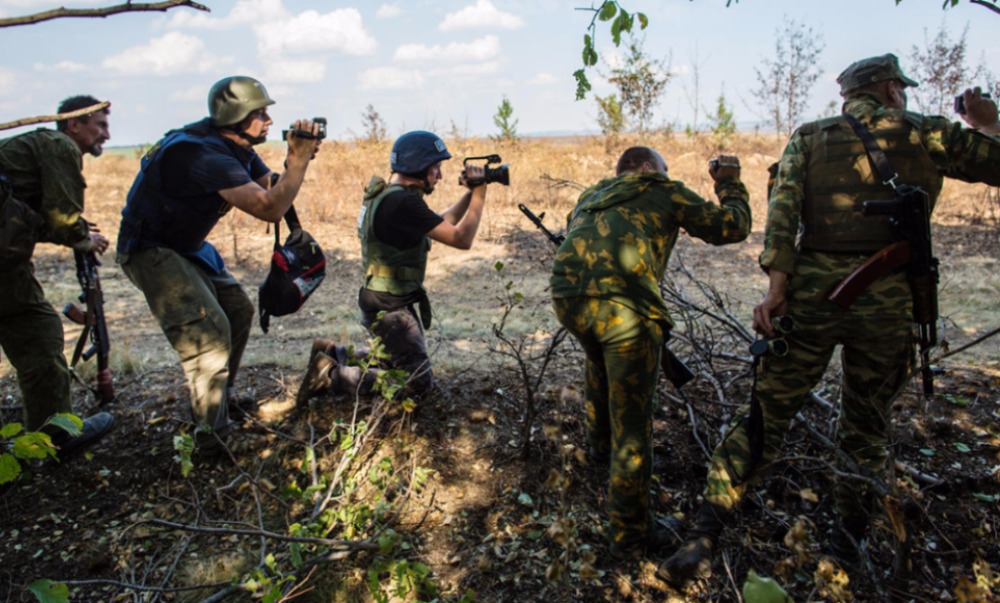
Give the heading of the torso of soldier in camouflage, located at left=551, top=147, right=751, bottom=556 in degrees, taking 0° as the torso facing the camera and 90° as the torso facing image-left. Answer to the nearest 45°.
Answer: approximately 225°

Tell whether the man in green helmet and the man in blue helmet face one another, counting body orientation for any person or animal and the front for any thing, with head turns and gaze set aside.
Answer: no

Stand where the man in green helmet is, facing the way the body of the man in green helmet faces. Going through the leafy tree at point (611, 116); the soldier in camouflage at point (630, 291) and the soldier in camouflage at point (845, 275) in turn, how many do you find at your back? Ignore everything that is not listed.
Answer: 0

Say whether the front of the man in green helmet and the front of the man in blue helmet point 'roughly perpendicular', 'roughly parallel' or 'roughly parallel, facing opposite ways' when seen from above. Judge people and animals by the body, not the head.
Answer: roughly parallel

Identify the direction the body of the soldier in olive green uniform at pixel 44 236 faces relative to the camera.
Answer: to the viewer's right

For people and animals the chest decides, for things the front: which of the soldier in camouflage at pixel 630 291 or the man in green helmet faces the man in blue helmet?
the man in green helmet

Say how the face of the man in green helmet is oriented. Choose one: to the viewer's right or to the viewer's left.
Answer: to the viewer's right

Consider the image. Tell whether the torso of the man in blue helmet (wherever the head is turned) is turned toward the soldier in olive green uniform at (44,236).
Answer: no

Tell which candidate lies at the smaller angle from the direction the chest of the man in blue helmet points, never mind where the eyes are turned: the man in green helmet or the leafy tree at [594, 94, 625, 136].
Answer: the leafy tree

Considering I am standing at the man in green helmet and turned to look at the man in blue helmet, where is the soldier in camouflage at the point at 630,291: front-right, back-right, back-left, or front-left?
front-right

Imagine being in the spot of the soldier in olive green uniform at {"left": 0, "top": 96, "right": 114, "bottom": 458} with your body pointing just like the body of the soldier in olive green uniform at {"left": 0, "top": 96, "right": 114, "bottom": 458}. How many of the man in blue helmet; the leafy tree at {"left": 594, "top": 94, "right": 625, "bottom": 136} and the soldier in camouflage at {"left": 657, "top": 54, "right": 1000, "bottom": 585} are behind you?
0

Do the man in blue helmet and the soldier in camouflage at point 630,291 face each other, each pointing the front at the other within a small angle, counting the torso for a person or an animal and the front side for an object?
no

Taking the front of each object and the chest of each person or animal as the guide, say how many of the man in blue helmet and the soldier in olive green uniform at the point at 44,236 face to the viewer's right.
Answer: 2

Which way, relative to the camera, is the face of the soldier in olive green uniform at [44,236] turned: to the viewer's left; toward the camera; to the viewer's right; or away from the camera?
to the viewer's right

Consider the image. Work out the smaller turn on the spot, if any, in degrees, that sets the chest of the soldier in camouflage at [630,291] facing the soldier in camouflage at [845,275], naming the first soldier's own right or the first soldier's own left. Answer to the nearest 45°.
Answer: approximately 45° to the first soldier's own right

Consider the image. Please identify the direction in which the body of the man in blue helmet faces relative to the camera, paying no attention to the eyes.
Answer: to the viewer's right

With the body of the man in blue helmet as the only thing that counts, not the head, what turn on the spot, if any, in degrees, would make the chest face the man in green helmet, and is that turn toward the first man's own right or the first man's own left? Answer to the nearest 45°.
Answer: approximately 180°

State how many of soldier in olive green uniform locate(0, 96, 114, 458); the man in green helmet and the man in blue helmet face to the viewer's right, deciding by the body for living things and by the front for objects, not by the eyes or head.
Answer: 3

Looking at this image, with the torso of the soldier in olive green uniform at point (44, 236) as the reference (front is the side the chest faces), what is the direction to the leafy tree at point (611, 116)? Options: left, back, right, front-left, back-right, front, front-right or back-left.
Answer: front-left

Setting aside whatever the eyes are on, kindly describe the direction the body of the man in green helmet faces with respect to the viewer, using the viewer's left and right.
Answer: facing to the right of the viewer
